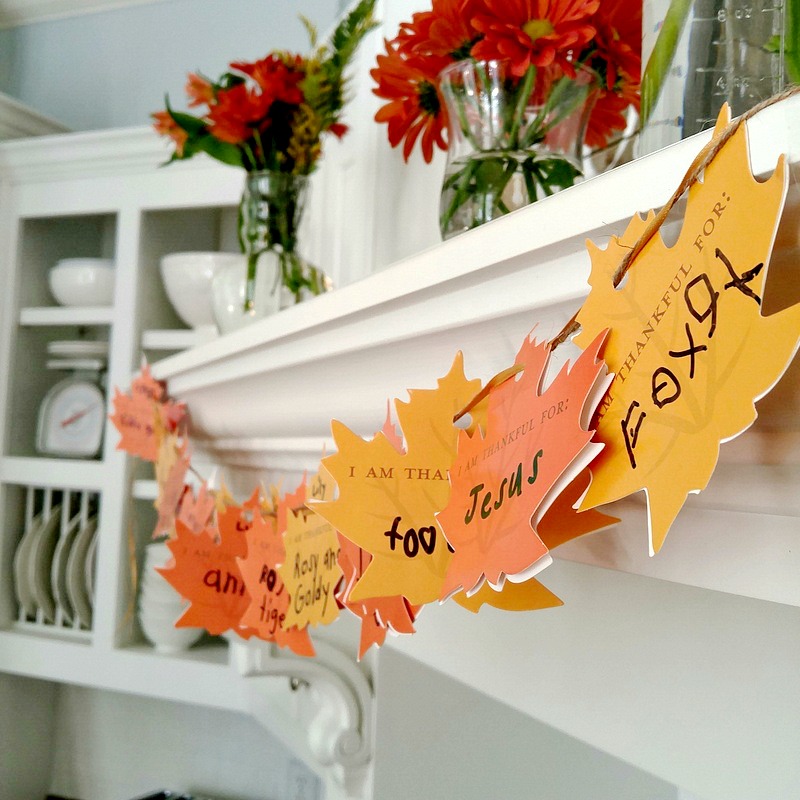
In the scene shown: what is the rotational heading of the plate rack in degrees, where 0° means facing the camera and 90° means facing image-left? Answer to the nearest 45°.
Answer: approximately 45°

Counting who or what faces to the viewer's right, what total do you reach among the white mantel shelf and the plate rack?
0

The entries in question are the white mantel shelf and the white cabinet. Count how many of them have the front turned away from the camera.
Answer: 0

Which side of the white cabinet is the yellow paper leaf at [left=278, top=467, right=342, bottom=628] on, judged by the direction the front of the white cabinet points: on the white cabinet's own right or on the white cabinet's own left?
on the white cabinet's own left

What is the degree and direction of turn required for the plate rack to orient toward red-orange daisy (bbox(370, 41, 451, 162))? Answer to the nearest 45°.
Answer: approximately 45° to its left

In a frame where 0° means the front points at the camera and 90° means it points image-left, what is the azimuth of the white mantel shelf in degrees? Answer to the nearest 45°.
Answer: approximately 45°

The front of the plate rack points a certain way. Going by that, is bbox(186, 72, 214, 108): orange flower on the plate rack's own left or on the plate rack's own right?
on the plate rack's own left

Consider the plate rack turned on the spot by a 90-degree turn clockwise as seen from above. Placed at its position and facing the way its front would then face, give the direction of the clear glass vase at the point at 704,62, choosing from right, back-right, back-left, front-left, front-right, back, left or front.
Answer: back-left

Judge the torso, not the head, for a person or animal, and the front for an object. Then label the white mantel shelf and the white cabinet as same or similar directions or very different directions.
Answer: same or similar directions
